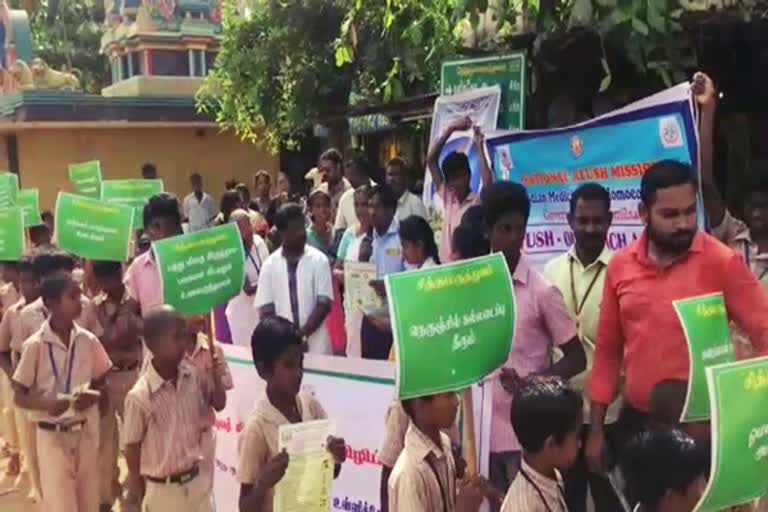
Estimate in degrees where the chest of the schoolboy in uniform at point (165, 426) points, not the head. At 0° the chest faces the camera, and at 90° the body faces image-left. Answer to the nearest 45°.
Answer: approximately 315°

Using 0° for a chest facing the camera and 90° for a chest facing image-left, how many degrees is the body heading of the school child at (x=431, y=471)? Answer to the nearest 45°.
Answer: approximately 315°

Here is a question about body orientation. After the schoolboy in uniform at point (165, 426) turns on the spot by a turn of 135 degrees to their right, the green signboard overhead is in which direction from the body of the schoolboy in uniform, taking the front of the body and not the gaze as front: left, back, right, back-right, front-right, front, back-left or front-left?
back-right

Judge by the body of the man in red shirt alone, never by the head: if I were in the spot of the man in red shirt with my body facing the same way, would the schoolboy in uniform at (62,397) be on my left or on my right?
on my right

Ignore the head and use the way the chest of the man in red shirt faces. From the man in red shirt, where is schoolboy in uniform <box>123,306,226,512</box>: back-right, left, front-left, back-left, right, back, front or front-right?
right
